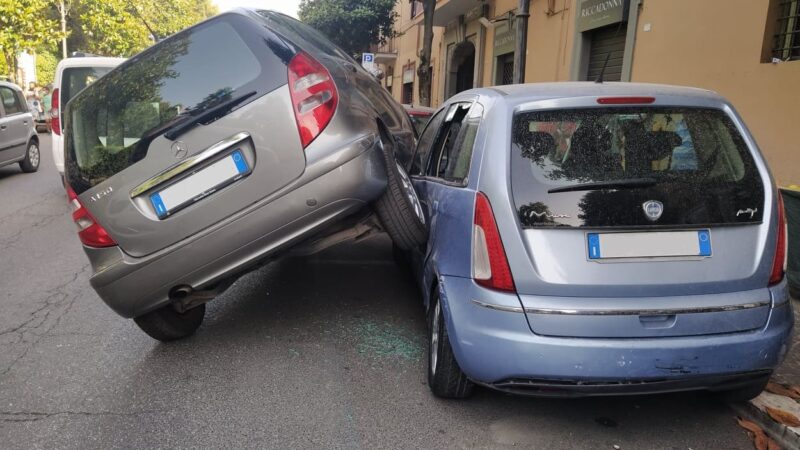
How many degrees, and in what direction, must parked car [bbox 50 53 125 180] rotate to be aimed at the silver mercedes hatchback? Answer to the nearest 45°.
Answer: approximately 180°

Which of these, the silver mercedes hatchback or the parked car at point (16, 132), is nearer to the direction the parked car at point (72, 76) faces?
the parked car

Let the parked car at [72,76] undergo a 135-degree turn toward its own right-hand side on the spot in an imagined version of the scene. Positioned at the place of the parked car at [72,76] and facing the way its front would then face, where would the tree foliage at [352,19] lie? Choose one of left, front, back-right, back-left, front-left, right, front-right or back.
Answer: left

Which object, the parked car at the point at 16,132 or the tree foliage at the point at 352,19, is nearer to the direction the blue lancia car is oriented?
the tree foliage

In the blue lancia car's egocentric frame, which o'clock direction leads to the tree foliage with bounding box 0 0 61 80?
The tree foliage is roughly at 10 o'clock from the blue lancia car.

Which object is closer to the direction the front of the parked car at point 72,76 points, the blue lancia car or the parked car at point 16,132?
the parked car

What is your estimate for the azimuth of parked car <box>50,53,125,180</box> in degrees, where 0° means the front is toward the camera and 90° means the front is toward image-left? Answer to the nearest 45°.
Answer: approximately 180°

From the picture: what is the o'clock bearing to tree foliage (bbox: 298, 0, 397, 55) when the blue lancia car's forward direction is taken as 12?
The tree foliage is roughly at 11 o'clock from the blue lancia car.

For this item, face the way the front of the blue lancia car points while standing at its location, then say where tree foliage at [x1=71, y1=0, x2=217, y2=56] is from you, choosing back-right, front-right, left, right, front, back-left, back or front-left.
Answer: front-left

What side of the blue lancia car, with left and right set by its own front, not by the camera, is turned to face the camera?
back

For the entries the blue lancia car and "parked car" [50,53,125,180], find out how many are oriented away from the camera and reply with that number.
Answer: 2

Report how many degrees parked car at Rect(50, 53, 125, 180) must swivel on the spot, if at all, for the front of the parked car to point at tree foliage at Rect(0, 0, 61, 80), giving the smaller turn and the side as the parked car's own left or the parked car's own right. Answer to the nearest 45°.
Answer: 0° — it already faces it

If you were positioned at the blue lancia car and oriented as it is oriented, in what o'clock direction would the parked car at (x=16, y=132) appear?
The parked car is roughly at 10 o'clock from the blue lancia car.

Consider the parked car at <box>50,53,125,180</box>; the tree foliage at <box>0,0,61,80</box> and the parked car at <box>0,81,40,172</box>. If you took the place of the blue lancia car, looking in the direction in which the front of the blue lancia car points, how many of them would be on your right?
0

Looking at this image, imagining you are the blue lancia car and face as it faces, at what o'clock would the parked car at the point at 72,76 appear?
The parked car is roughly at 10 o'clock from the blue lancia car.
